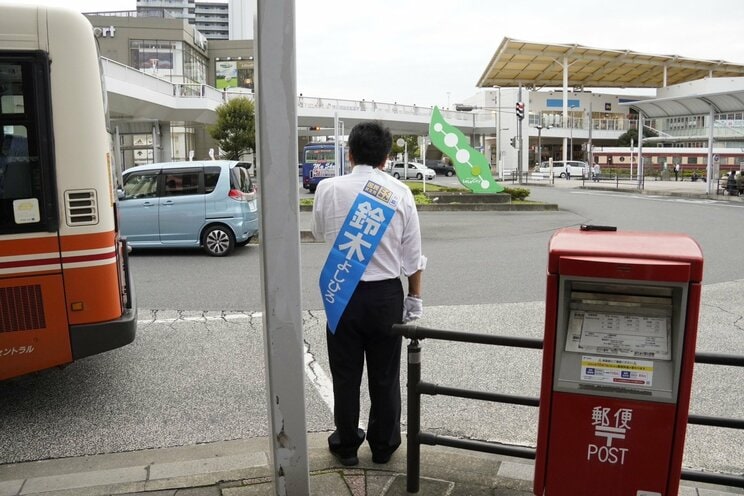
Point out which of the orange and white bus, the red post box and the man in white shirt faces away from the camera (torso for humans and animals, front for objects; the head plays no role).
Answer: the man in white shirt

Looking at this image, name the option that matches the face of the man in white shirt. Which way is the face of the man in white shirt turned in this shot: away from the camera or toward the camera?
away from the camera

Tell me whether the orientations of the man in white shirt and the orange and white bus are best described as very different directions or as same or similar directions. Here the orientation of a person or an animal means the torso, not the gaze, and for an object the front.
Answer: very different directions

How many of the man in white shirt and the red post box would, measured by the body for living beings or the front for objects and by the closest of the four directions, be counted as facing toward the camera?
1

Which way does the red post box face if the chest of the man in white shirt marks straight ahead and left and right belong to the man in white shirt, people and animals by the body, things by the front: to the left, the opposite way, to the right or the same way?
the opposite way

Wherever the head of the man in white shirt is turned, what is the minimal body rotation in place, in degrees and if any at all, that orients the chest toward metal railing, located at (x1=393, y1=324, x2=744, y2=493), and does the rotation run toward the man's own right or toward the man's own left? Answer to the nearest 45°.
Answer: approximately 135° to the man's own right

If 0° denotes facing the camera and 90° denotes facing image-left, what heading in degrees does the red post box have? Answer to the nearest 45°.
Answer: approximately 0°

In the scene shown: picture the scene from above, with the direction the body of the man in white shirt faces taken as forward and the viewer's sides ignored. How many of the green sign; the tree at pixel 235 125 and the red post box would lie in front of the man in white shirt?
2

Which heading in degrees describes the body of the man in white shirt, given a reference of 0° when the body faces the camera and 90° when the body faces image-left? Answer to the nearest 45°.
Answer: approximately 180°
